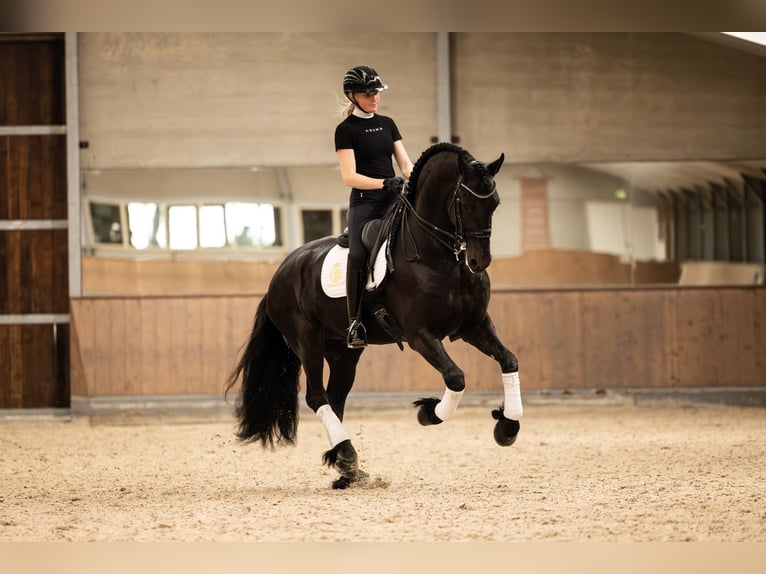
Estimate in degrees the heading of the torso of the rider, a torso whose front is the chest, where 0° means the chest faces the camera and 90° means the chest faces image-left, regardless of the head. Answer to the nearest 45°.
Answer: approximately 315°

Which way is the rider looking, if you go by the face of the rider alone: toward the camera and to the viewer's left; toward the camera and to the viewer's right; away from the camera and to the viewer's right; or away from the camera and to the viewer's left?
toward the camera and to the viewer's right

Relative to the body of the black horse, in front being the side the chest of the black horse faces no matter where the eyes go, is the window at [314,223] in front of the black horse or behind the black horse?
behind

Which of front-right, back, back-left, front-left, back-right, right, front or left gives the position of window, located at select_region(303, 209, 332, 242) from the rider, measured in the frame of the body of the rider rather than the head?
back-left
